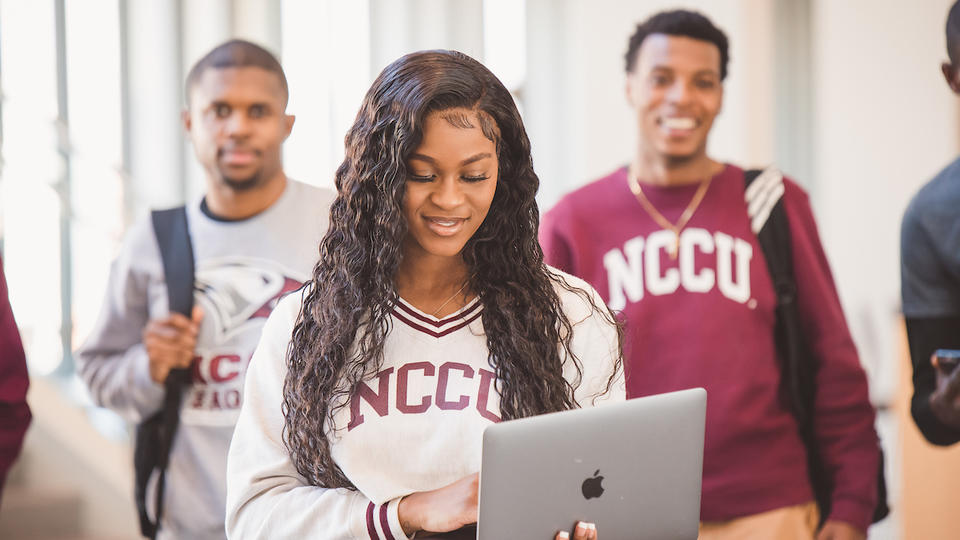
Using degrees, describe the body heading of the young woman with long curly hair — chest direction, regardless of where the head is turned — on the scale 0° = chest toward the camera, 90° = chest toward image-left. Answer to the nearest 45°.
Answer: approximately 0°

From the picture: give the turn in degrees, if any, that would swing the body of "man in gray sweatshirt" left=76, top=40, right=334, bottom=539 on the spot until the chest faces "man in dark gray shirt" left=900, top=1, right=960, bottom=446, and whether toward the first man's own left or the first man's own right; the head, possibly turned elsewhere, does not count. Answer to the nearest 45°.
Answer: approximately 90° to the first man's own left

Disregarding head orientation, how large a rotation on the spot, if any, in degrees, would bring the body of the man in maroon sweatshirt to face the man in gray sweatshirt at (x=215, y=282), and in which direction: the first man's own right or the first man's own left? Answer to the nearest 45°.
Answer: approximately 90° to the first man's own right

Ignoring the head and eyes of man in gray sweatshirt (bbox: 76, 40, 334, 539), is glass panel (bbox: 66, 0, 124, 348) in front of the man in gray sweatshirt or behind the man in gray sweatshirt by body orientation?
behind

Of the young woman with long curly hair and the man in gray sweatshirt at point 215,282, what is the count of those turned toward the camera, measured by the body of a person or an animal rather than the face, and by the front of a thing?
2
